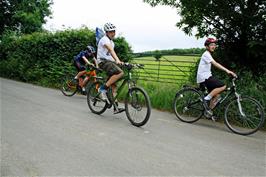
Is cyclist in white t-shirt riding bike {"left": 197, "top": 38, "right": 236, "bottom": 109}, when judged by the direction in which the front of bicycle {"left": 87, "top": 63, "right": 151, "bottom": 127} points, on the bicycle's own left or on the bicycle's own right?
on the bicycle's own left
